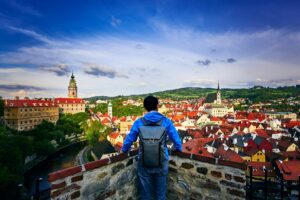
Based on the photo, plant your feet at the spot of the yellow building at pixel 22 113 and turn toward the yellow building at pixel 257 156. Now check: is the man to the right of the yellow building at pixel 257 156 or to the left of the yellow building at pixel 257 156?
right

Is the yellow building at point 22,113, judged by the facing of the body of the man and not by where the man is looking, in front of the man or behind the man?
in front

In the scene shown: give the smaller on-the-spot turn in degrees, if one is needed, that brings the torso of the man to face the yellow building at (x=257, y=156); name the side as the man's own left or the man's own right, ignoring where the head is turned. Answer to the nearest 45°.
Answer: approximately 45° to the man's own right

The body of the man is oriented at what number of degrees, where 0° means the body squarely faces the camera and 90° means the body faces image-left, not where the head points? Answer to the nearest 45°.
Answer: approximately 180°
